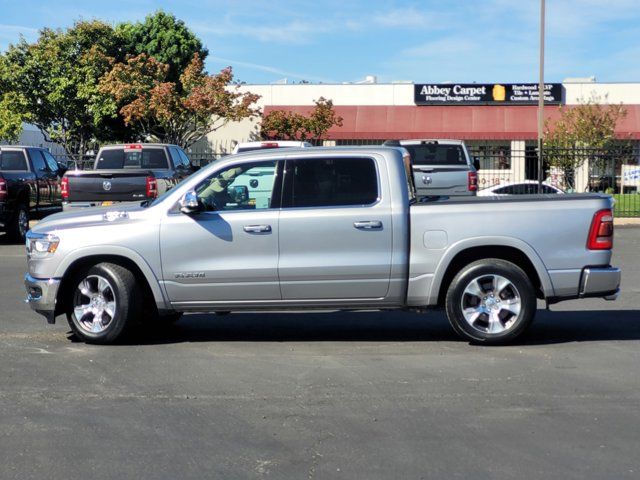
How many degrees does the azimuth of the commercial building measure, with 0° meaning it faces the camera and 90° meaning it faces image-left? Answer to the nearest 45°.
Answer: approximately 0°

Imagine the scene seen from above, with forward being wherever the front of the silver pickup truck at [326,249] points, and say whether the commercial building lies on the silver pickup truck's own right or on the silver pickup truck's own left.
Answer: on the silver pickup truck's own right

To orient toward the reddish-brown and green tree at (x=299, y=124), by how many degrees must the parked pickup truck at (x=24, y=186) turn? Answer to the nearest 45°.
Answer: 0° — it already faces it

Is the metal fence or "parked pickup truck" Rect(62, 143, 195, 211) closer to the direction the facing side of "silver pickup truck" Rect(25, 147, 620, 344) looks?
the parked pickup truck

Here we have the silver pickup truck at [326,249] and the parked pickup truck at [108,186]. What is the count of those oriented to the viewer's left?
1

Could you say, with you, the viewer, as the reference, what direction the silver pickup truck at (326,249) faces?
facing to the left of the viewer

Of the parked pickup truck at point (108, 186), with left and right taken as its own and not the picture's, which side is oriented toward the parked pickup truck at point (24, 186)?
left

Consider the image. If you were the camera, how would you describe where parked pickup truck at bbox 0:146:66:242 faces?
facing away from the viewer and to the right of the viewer

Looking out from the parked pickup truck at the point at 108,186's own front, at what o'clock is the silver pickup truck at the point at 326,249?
The silver pickup truck is roughly at 4 o'clock from the parked pickup truck.

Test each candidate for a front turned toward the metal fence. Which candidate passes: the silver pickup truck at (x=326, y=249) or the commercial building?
the commercial building

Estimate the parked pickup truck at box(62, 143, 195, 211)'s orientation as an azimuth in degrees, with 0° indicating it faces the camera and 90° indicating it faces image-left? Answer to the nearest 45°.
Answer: approximately 225°
